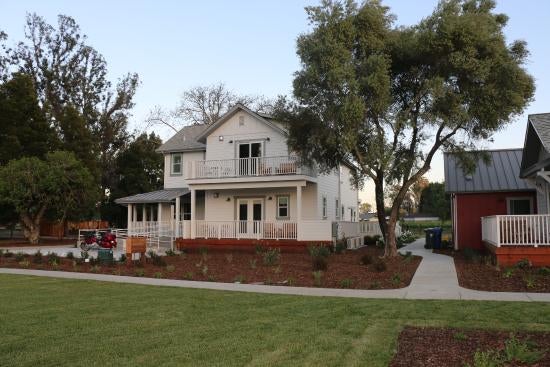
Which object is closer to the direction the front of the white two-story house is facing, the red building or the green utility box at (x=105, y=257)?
the green utility box

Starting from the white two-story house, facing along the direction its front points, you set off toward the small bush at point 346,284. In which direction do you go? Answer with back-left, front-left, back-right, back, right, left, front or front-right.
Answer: front

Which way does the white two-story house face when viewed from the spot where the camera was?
facing the viewer

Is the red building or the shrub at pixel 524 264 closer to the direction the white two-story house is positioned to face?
the shrub

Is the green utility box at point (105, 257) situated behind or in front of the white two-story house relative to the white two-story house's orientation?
in front

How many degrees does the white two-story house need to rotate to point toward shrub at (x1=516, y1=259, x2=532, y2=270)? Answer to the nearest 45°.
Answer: approximately 45° to its left

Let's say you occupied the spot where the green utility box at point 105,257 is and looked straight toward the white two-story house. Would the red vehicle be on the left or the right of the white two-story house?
left

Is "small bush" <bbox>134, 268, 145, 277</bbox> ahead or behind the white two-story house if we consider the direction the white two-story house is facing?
ahead

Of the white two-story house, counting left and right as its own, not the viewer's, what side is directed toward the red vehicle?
right

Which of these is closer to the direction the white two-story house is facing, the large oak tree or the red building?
the large oak tree
